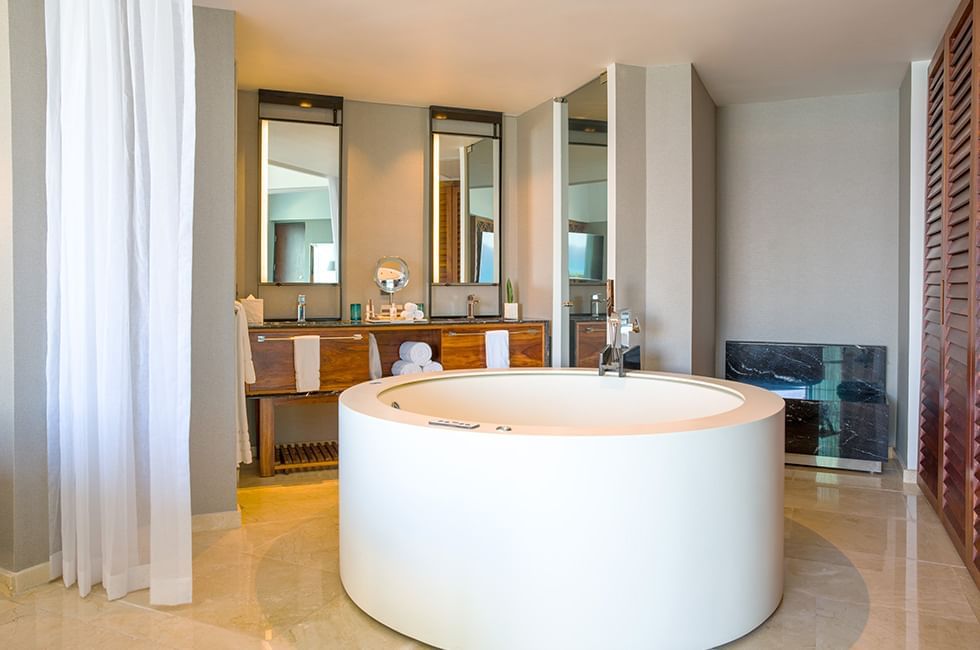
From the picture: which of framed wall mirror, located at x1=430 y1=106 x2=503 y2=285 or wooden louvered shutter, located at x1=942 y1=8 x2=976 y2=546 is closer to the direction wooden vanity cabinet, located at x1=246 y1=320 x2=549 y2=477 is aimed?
the wooden louvered shutter

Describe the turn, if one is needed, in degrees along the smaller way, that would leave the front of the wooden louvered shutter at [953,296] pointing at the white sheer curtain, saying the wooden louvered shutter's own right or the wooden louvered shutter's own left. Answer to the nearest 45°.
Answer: approximately 45° to the wooden louvered shutter's own left

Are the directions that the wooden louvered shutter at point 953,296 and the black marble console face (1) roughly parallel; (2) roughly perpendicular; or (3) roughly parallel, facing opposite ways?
roughly perpendicular

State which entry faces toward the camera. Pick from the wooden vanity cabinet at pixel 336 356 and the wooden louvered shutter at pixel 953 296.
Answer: the wooden vanity cabinet

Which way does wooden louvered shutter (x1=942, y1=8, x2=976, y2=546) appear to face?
to the viewer's left

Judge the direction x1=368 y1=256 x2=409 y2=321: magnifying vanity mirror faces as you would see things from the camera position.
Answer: facing the viewer

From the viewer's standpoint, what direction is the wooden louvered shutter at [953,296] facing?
to the viewer's left

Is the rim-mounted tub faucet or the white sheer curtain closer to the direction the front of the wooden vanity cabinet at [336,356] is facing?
the white sheer curtain

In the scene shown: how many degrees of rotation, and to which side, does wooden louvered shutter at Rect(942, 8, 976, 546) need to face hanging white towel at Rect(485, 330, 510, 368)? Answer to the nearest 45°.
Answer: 0° — it already faces it

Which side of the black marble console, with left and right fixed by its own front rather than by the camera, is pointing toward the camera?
front

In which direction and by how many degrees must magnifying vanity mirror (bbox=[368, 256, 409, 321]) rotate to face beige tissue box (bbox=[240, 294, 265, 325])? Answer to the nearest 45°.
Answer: approximately 45° to its right

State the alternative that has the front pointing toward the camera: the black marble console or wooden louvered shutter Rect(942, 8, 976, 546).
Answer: the black marble console
